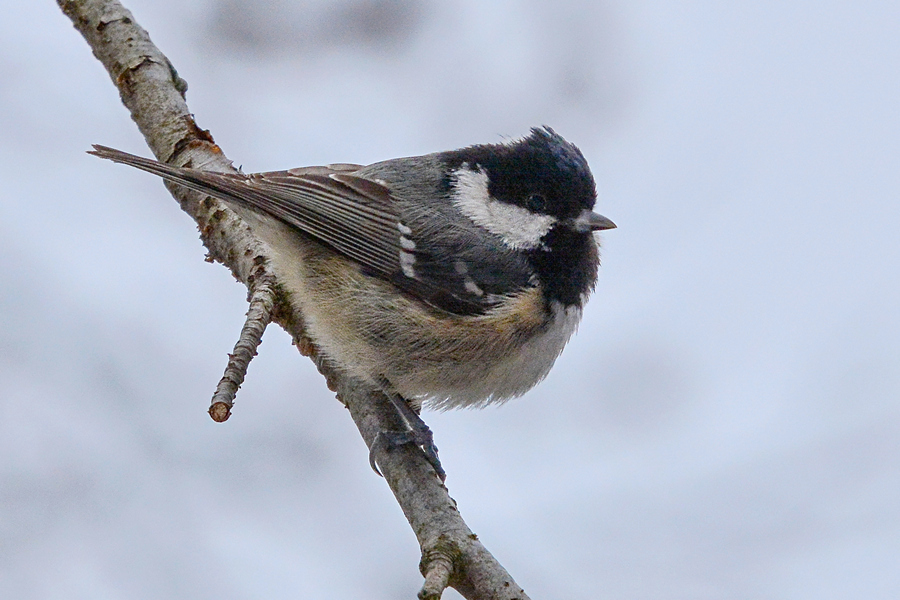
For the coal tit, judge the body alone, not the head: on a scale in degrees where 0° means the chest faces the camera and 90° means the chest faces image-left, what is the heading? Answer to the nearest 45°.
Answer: approximately 270°
